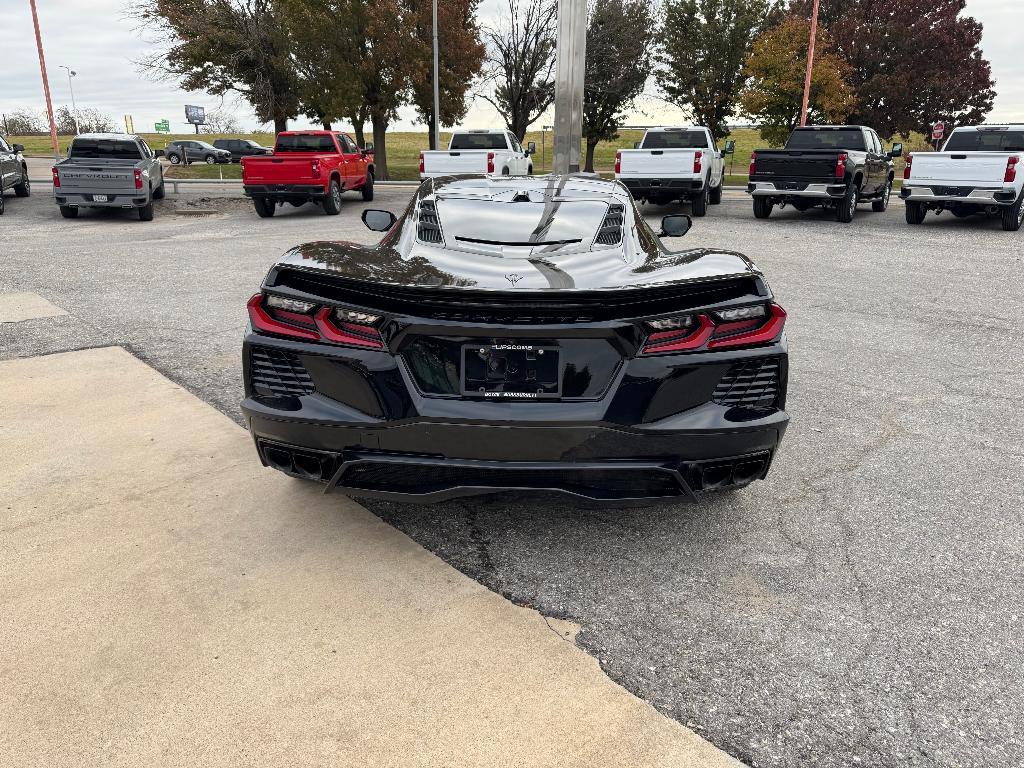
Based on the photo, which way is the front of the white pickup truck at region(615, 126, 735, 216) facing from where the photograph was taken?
facing away from the viewer

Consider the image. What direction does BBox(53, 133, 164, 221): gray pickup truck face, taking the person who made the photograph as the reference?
facing away from the viewer

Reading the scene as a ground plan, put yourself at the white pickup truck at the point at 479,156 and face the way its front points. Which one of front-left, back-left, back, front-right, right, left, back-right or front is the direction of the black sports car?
back

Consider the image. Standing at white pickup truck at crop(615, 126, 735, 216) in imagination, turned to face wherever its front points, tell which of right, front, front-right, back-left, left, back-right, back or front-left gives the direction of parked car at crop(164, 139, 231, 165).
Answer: front-left

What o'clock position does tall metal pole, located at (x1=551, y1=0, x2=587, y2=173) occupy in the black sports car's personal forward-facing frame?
The tall metal pole is roughly at 12 o'clock from the black sports car.

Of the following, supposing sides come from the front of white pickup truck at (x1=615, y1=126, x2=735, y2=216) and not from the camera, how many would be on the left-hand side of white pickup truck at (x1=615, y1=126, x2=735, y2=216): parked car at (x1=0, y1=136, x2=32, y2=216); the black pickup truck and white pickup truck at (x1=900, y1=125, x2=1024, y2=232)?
1

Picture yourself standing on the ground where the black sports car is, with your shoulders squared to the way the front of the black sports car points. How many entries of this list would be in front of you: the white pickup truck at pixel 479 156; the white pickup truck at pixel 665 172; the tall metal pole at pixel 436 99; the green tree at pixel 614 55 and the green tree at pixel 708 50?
5

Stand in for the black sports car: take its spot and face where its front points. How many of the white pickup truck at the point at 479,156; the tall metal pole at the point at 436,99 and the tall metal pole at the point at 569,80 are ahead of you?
3

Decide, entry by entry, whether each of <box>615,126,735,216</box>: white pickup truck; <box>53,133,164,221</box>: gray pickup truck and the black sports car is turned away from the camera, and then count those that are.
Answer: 3

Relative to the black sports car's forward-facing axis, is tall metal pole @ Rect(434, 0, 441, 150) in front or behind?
in front

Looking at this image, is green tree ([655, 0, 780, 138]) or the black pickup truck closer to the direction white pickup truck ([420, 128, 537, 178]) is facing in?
the green tree

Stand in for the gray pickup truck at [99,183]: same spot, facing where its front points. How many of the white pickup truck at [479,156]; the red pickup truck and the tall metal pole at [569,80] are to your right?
3

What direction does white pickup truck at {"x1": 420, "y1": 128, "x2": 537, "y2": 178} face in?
away from the camera

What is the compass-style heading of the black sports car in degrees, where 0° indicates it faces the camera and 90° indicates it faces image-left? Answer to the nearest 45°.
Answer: approximately 180°
